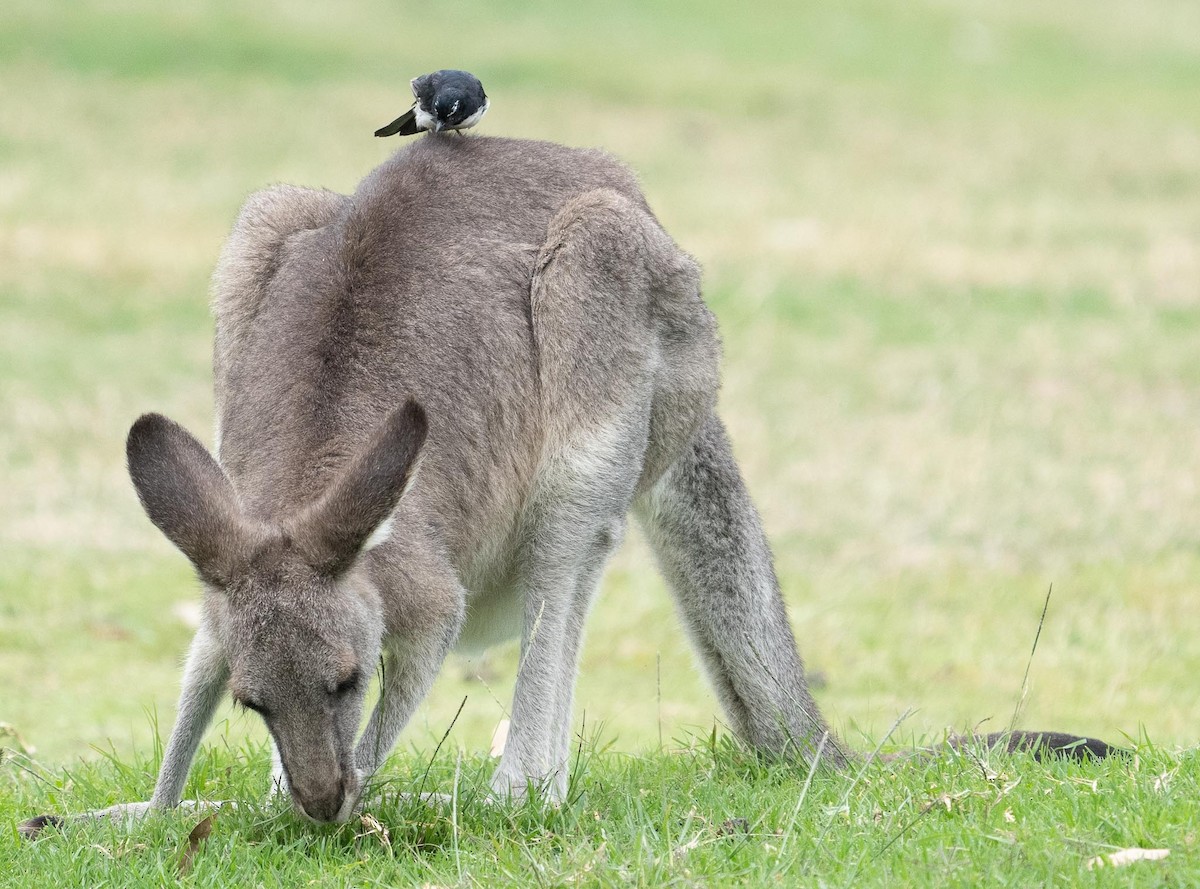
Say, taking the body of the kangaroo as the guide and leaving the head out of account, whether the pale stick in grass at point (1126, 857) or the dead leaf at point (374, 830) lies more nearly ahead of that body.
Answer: the dead leaf

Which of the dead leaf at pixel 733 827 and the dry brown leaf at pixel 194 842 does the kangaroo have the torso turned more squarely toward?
the dry brown leaf

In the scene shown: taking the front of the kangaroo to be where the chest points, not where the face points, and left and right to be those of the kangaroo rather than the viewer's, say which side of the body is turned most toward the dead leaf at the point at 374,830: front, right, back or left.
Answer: front

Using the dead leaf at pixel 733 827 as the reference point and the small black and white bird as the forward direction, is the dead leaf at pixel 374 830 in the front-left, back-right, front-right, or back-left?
front-left

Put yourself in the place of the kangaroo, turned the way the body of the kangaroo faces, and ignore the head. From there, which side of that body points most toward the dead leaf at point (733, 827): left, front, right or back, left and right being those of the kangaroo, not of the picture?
left

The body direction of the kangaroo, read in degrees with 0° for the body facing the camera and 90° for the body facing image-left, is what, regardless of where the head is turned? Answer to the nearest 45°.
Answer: approximately 45°

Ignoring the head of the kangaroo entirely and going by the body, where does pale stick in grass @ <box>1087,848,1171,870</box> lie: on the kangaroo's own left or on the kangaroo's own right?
on the kangaroo's own left

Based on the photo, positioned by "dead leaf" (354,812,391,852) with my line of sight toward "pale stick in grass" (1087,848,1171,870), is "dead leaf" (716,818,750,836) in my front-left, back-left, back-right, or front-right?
front-left

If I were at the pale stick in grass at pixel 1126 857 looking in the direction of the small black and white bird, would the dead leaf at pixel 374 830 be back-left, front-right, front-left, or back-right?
front-left

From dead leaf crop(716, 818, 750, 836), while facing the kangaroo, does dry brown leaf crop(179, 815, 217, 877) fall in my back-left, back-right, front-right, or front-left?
front-left

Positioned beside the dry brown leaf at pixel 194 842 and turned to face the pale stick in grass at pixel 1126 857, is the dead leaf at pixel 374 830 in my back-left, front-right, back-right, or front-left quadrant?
front-left

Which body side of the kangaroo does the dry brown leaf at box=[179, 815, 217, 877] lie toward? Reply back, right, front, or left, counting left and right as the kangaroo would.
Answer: front
